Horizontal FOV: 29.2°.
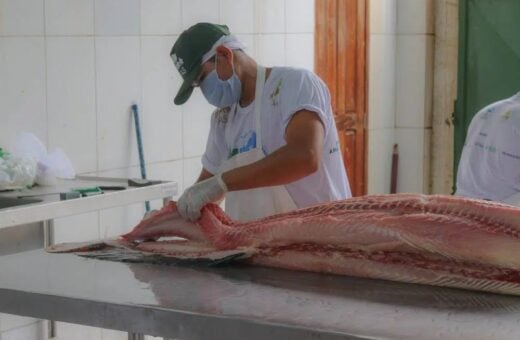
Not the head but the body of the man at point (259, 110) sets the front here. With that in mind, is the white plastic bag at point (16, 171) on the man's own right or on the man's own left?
on the man's own right

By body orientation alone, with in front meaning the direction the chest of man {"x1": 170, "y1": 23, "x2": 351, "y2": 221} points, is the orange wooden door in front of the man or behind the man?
behind

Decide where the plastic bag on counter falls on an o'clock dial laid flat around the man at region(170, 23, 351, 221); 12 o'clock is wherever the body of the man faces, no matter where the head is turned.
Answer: The plastic bag on counter is roughly at 3 o'clock from the man.

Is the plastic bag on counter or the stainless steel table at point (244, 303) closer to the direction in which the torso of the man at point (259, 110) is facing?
the stainless steel table

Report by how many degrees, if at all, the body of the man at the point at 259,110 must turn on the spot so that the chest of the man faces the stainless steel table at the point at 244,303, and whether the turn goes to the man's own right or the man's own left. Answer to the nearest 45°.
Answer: approximately 45° to the man's own left

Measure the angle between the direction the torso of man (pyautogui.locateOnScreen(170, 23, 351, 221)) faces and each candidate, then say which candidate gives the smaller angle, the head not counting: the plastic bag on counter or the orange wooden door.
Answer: the plastic bag on counter

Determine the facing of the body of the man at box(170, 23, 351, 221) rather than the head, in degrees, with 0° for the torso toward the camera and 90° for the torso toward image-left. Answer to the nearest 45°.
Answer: approximately 45°

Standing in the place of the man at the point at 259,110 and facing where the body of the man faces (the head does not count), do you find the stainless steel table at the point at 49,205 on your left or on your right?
on your right

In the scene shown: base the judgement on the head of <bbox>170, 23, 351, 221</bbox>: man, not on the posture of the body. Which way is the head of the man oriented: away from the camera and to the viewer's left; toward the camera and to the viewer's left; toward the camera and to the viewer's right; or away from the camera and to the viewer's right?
toward the camera and to the viewer's left
